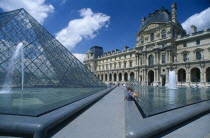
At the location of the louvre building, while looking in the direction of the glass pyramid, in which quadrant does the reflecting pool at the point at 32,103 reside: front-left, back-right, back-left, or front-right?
front-left

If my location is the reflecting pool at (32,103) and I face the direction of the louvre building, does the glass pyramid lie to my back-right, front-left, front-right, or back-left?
front-left

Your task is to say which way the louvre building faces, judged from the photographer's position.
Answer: facing the viewer and to the left of the viewer

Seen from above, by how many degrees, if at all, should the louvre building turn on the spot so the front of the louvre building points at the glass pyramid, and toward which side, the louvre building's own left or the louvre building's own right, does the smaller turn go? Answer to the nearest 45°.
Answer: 0° — it already faces it

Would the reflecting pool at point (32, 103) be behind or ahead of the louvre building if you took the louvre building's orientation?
ahead
